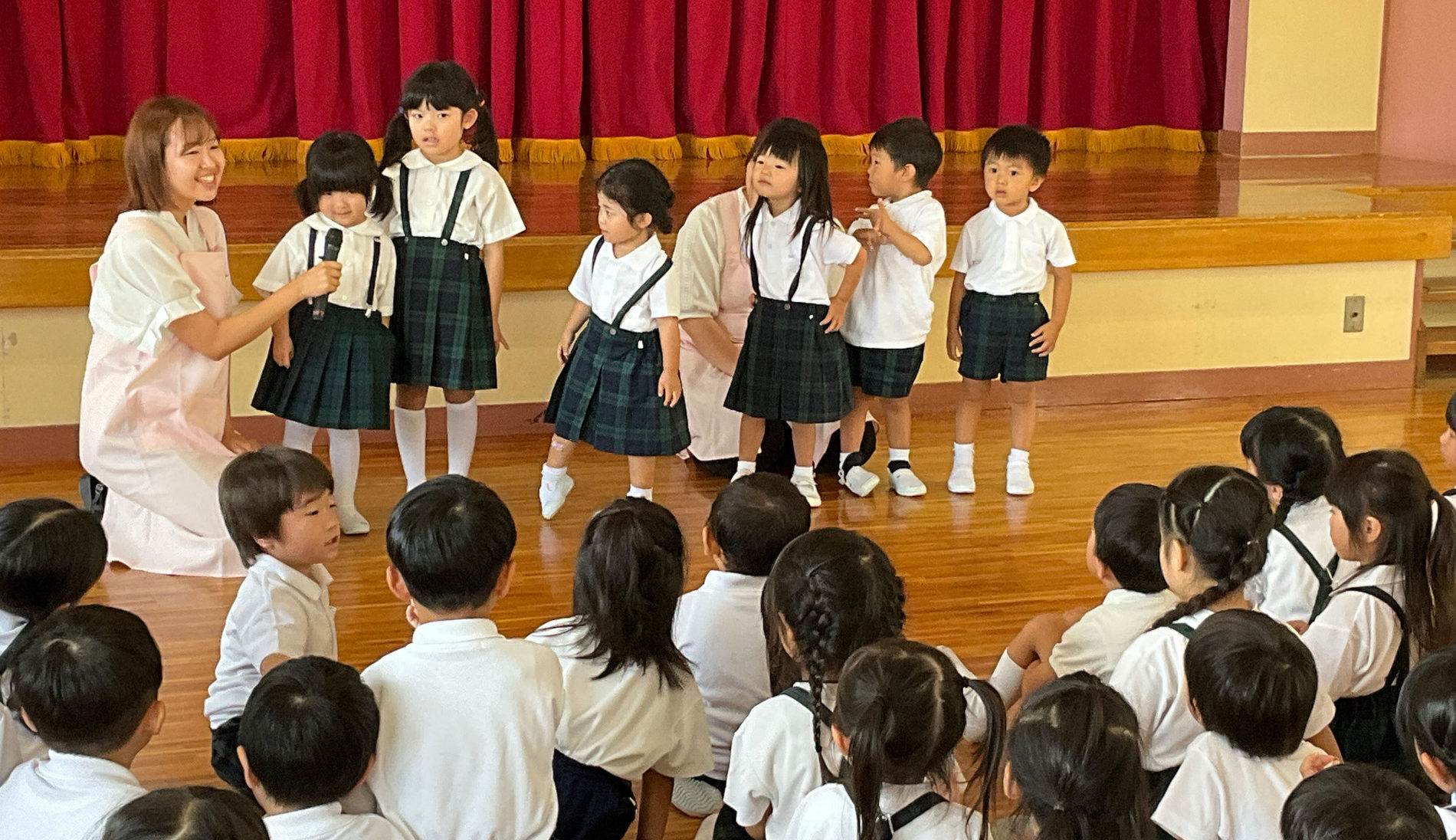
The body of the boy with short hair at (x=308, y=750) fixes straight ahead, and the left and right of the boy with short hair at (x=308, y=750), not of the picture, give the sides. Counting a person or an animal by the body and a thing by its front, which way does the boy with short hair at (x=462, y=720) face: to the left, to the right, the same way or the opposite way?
the same way

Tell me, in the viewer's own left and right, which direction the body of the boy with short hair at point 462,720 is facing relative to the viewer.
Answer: facing away from the viewer

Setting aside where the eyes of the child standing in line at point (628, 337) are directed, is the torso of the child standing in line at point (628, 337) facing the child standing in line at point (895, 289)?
no

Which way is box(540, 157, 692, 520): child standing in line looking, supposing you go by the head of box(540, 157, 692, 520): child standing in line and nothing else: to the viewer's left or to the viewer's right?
to the viewer's left

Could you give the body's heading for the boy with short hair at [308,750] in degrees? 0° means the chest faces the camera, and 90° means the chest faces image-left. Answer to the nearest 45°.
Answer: approximately 180°

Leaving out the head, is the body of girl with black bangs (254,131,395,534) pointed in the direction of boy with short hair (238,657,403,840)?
yes

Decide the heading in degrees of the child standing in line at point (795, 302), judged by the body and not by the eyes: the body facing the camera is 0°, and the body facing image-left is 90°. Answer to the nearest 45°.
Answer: approximately 45°

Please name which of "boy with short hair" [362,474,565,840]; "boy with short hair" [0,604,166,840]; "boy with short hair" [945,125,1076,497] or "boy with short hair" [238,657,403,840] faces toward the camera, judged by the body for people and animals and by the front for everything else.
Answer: "boy with short hair" [945,125,1076,497]

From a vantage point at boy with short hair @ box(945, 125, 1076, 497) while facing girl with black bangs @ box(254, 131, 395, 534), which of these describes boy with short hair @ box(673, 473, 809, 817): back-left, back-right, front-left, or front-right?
front-left

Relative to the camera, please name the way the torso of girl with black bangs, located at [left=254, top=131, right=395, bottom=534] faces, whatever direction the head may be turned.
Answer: toward the camera

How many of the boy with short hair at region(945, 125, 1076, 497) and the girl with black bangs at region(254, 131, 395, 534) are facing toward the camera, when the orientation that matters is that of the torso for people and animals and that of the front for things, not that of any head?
2

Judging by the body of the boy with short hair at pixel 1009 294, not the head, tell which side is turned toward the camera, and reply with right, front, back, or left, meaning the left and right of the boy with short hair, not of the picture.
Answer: front

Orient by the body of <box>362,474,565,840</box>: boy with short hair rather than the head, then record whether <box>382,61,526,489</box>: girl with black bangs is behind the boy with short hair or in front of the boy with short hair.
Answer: in front

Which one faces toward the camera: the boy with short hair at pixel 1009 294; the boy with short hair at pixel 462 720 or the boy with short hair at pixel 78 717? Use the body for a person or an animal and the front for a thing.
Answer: the boy with short hair at pixel 1009 294

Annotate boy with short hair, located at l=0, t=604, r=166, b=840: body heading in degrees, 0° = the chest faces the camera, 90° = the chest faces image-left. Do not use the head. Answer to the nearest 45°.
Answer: approximately 180°

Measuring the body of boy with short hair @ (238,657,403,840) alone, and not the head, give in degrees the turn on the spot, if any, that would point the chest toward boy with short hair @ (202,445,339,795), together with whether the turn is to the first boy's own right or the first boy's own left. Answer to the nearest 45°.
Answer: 0° — they already face them

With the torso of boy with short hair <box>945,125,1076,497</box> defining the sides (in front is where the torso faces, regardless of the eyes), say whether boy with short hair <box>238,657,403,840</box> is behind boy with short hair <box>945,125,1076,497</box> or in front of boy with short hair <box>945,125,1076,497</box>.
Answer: in front

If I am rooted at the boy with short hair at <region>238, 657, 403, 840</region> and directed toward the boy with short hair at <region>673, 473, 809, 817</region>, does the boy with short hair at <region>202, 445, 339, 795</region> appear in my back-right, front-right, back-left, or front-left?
front-left
